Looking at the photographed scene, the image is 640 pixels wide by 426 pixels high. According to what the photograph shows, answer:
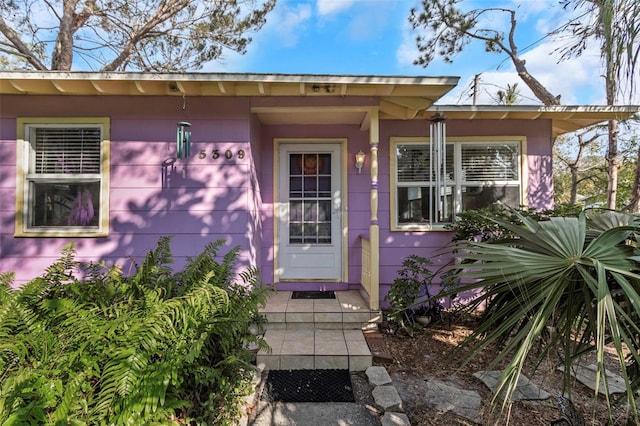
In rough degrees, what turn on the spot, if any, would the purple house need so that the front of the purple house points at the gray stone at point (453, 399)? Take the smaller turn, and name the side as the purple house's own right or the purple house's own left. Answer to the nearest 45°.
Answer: approximately 45° to the purple house's own left

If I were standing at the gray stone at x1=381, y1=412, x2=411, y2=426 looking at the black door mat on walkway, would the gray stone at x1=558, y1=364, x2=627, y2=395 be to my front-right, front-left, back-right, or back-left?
back-right

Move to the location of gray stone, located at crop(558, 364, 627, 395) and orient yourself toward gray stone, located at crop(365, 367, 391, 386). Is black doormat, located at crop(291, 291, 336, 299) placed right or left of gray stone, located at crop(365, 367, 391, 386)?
right

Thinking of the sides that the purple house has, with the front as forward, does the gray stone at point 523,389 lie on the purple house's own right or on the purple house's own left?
on the purple house's own left

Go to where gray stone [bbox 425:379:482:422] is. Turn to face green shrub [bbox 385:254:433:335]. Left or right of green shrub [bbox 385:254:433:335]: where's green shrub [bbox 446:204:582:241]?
right

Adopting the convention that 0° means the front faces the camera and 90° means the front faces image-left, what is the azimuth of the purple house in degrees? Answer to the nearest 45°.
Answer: approximately 0°

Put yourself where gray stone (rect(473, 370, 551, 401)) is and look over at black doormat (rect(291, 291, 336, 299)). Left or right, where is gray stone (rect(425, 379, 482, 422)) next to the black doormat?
left

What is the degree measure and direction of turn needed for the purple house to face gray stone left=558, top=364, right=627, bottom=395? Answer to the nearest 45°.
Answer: approximately 90° to its left
